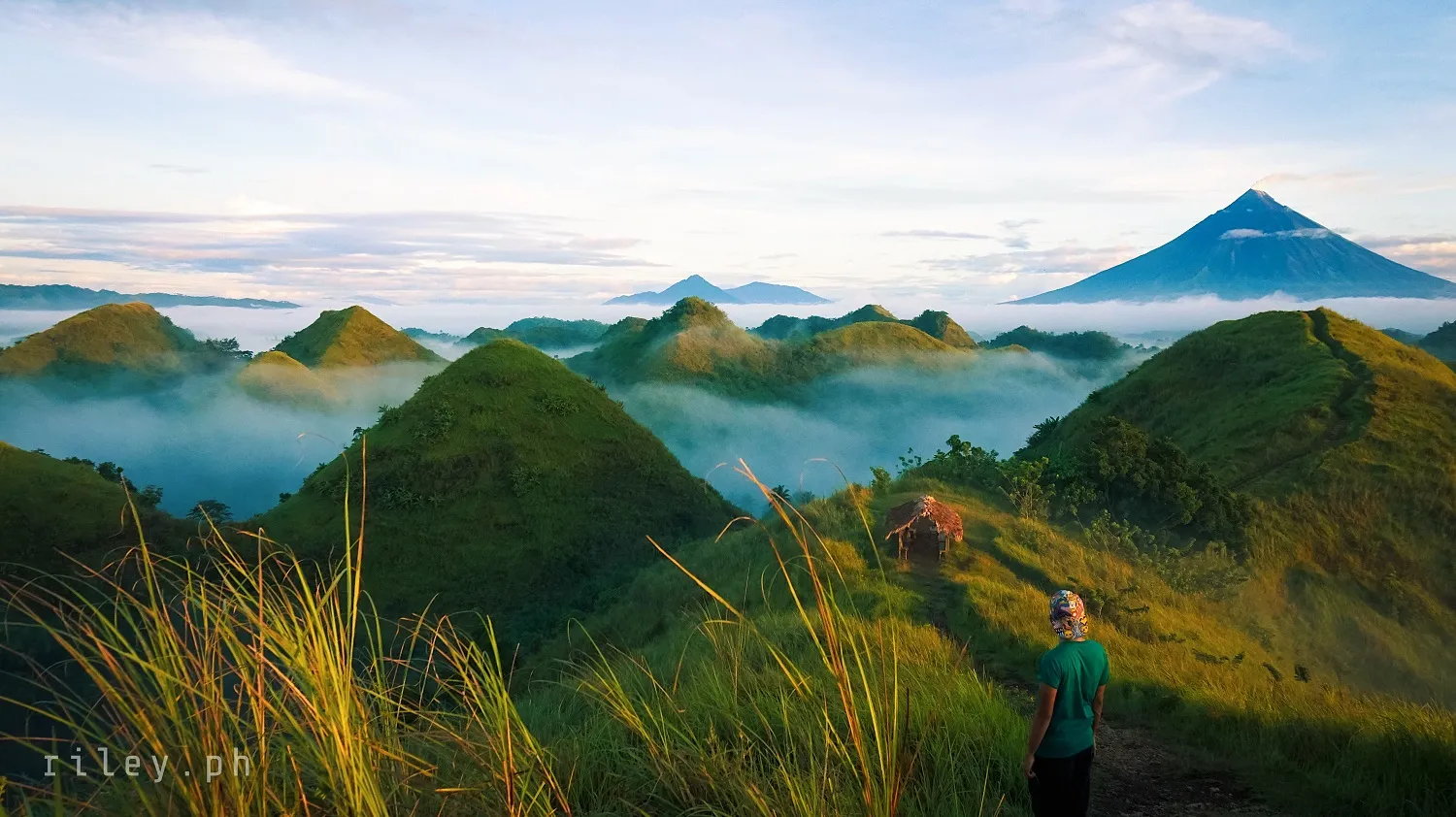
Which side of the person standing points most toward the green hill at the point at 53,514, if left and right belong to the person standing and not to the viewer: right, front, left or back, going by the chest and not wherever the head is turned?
front

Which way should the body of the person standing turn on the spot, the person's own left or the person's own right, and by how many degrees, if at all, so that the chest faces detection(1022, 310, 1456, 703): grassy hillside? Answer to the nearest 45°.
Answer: approximately 45° to the person's own right

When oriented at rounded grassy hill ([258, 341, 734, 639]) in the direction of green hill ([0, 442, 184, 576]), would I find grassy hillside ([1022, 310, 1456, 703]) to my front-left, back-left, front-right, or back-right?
back-left

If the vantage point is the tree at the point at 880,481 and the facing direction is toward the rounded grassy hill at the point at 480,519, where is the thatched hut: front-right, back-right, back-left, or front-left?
back-left

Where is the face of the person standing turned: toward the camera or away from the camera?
away from the camera

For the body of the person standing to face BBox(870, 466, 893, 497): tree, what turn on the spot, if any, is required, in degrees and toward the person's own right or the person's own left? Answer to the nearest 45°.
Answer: approximately 45° to the person's own right

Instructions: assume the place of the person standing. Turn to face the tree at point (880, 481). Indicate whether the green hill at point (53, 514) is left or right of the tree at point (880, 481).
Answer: left

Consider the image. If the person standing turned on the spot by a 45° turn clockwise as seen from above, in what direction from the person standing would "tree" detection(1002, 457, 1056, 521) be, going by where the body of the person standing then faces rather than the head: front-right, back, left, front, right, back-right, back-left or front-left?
front

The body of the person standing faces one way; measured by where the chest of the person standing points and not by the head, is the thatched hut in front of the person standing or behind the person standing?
in front

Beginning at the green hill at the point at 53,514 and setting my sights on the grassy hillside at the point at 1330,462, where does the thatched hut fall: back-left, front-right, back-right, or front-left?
front-right

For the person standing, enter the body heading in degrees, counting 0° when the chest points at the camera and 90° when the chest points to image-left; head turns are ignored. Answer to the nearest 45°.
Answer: approximately 135°
